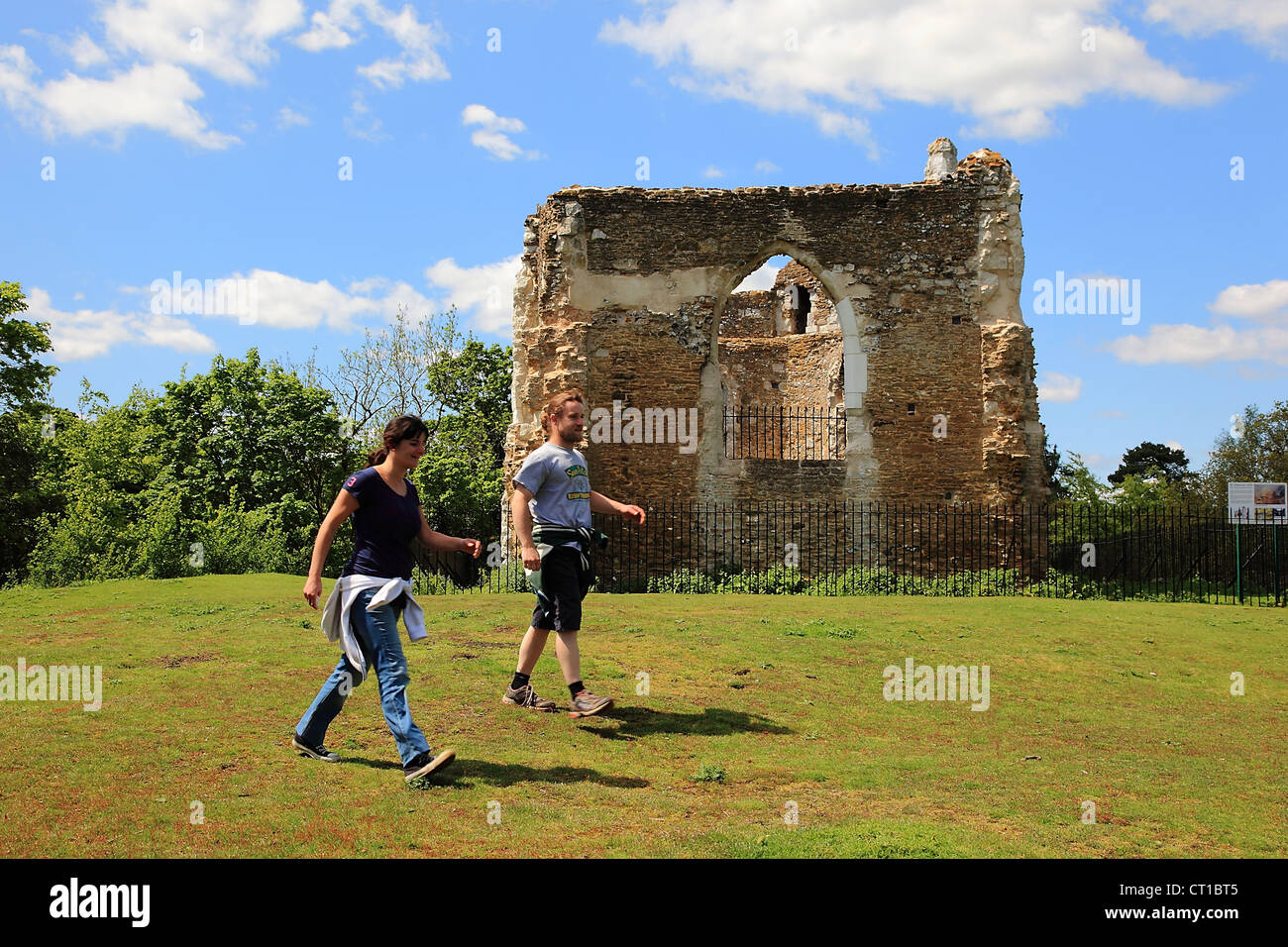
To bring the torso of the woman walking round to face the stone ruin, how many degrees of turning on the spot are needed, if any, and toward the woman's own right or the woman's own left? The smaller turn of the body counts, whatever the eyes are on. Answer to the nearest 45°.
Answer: approximately 90° to the woman's own left

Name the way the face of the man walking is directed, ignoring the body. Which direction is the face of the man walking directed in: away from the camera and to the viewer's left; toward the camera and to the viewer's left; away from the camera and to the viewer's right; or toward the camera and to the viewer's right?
toward the camera and to the viewer's right

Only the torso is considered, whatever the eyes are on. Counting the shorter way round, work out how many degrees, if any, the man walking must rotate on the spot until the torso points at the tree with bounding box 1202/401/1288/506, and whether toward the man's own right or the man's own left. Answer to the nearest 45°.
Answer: approximately 90° to the man's own left

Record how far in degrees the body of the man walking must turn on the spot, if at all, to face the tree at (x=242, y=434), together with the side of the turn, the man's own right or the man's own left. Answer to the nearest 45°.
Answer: approximately 135° to the man's own left

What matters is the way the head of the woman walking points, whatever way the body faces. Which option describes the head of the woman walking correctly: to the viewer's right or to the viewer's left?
to the viewer's right

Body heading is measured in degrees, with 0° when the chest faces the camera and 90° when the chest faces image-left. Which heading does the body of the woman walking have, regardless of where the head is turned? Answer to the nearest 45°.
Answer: approximately 315°

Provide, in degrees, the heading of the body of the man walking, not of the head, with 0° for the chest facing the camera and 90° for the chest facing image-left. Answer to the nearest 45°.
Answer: approximately 315°

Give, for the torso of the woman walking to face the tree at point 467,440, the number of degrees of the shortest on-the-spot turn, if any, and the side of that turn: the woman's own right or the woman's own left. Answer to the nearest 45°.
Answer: approximately 135° to the woman's own left
